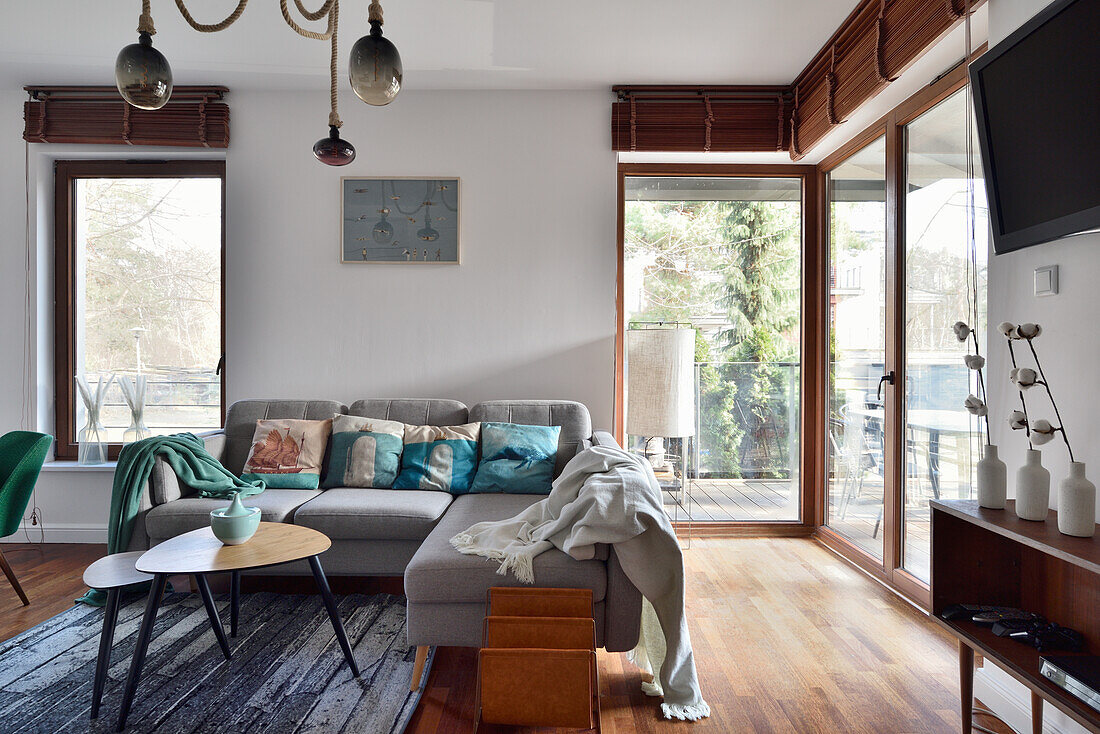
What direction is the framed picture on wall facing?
toward the camera

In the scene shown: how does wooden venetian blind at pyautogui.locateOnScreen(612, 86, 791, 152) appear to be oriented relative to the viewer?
toward the camera

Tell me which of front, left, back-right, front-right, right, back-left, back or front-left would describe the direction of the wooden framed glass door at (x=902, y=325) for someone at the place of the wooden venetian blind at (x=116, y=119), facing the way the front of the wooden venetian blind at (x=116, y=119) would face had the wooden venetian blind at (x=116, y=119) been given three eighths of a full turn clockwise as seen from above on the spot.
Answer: back

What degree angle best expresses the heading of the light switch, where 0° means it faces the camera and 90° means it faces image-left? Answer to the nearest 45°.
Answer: approximately 45°

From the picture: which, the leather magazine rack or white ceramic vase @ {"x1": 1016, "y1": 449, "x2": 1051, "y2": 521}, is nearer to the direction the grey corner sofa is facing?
the leather magazine rack

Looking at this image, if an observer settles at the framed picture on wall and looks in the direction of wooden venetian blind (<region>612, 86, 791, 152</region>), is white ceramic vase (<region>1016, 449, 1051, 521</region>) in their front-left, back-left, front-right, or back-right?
front-right

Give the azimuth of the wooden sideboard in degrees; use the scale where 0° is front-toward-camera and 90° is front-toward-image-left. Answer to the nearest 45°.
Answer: approximately 45°

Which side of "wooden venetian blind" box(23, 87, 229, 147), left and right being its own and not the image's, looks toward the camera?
front

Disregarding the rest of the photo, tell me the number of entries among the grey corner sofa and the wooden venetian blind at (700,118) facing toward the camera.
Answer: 2

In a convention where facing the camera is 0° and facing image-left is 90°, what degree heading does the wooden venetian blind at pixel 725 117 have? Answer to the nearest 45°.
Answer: approximately 45°

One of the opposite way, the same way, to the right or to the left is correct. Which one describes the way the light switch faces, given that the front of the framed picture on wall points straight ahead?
to the right

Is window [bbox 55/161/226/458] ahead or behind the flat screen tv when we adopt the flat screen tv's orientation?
ahead

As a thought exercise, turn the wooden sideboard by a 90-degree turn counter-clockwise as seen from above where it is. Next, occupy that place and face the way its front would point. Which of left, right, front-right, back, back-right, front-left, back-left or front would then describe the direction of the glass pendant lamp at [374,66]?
right

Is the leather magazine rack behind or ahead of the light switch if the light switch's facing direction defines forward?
ahead
